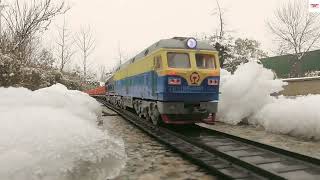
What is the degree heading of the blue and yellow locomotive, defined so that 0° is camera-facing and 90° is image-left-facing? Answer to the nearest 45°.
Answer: approximately 315°

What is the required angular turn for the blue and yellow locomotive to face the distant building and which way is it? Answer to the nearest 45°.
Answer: approximately 90° to its left
